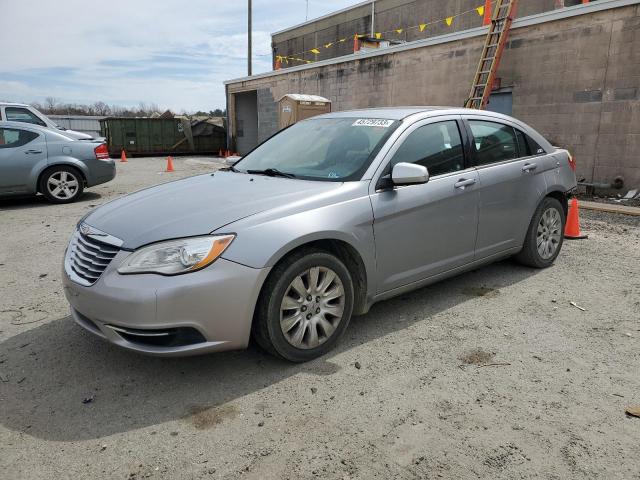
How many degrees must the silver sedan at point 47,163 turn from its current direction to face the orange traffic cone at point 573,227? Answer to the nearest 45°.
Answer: approximately 135° to its left

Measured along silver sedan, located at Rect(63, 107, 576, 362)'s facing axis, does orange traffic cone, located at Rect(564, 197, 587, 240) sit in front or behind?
behind

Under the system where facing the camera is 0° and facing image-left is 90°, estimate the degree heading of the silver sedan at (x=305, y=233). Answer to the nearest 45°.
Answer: approximately 45°

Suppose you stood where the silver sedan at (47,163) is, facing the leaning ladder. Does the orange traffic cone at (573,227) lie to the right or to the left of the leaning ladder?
right

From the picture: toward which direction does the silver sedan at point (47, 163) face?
to the viewer's left

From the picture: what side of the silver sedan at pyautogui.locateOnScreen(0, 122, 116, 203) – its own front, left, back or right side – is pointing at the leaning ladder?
back
